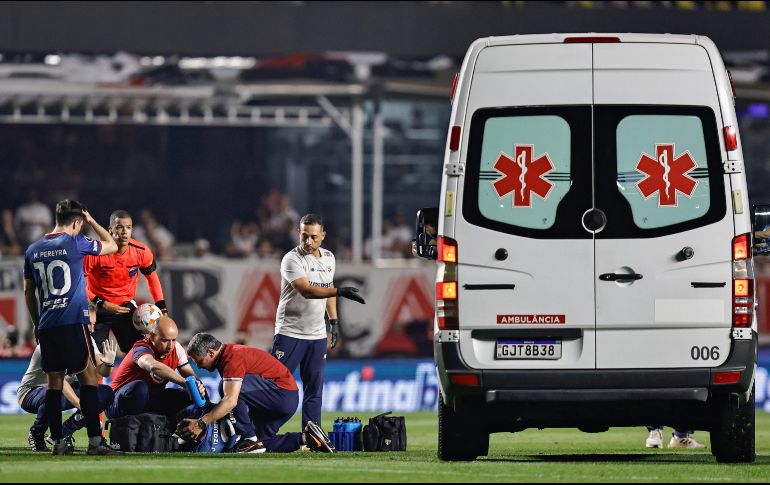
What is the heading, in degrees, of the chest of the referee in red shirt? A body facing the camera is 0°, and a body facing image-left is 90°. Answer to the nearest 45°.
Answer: approximately 0°

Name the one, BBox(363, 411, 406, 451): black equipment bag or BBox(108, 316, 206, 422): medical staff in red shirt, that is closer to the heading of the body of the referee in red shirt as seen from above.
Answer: the medical staff in red shirt

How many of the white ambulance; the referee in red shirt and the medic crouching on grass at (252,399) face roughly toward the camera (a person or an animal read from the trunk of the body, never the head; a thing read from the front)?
1

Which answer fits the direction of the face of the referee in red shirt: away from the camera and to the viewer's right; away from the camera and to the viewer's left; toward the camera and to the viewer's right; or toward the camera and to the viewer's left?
toward the camera and to the viewer's right

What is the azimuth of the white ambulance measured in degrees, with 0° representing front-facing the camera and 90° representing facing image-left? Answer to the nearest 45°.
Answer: approximately 180°

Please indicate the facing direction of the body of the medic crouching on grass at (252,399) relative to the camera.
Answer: to the viewer's left

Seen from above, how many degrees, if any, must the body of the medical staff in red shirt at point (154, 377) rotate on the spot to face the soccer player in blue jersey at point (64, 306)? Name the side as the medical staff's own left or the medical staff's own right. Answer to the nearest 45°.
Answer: approximately 90° to the medical staff's own right

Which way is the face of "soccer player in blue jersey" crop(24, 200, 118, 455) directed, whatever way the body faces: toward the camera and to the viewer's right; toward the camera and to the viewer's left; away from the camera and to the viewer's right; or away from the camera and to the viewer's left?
away from the camera and to the viewer's right

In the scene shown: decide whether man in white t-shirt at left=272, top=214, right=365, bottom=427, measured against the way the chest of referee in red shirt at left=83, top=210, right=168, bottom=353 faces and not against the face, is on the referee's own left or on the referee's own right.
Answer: on the referee's own left

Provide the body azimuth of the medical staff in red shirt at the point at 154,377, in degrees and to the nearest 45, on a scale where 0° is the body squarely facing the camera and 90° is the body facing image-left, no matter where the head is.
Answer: approximately 315°
